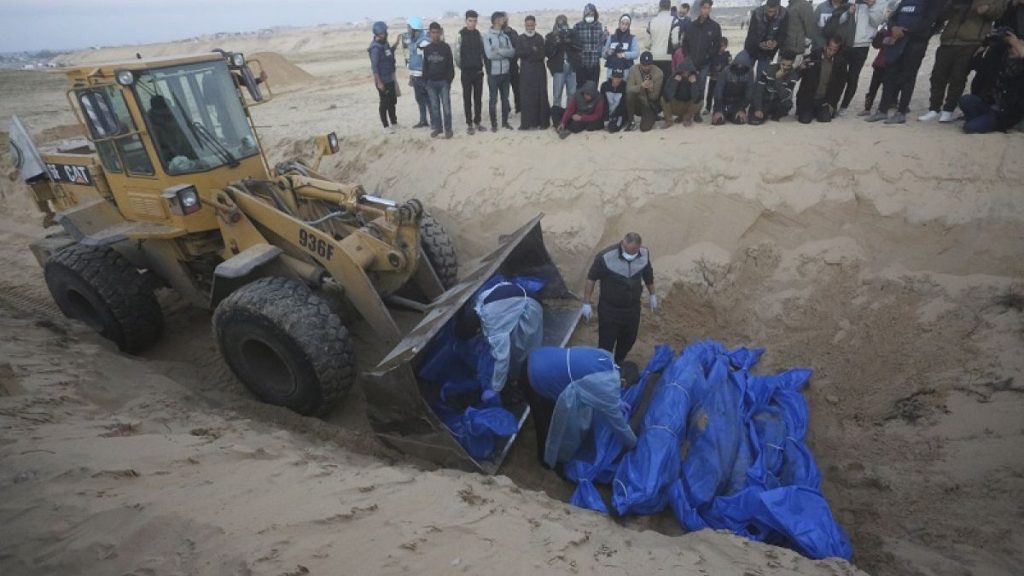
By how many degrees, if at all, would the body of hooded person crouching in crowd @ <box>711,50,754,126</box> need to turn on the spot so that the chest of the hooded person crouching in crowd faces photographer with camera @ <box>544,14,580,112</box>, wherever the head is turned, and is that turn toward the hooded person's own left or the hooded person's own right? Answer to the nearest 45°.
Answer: approximately 45° to the hooded person's own right

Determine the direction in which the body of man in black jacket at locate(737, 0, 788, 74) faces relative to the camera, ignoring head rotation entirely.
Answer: toward the camera

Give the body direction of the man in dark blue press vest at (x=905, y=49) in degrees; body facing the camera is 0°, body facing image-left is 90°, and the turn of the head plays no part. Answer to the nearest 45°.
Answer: approximately 45°

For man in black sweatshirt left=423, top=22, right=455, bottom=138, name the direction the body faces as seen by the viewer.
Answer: toward the camera

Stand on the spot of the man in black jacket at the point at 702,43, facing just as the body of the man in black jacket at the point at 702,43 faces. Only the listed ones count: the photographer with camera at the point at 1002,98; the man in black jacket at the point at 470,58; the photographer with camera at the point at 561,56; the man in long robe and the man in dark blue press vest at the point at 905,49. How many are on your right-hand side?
3

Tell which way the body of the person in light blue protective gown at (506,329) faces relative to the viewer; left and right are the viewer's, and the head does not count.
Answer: facing to the left of the viewer

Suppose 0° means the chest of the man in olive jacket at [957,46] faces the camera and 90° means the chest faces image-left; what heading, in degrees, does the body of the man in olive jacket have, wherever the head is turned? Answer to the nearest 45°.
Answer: approximately 45°

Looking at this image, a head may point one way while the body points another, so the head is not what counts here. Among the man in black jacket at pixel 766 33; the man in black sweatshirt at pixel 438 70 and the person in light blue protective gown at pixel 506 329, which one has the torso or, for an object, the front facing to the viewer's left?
the person in light blue protective gown

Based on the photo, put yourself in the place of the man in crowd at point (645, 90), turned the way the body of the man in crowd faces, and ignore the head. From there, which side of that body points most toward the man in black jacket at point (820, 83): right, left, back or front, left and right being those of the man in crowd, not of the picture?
left

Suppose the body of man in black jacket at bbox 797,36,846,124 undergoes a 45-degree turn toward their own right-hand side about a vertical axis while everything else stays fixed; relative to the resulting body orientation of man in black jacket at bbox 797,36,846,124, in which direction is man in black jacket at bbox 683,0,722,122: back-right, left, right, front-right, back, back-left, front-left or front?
front-right
